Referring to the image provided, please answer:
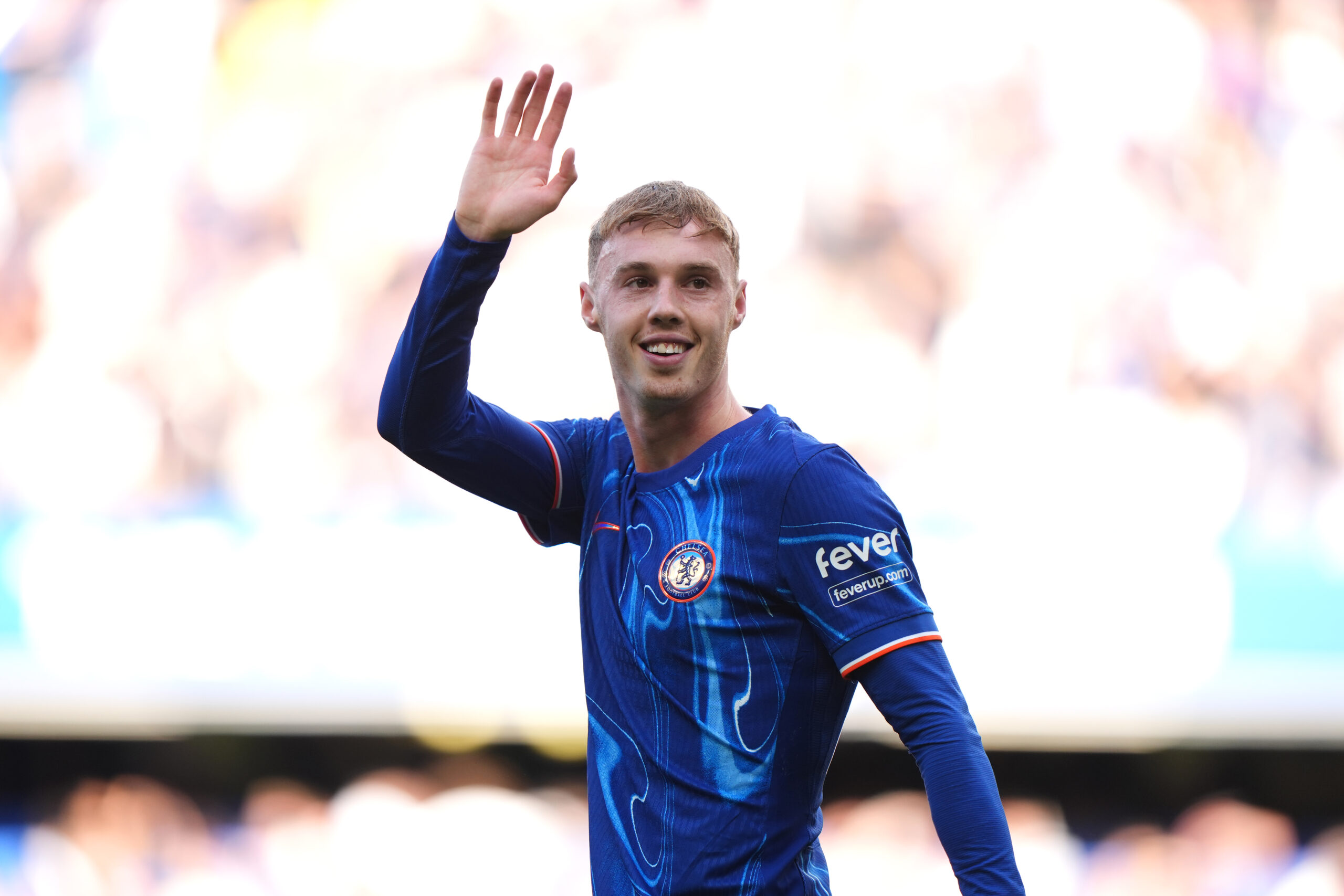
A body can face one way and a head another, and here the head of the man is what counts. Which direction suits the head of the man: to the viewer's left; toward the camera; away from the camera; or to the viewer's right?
toward the camera

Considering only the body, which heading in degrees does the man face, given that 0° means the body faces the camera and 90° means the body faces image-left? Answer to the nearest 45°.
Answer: approximately 45°
